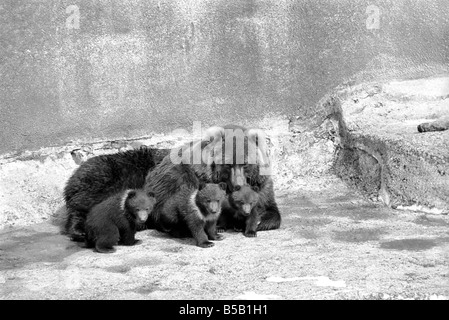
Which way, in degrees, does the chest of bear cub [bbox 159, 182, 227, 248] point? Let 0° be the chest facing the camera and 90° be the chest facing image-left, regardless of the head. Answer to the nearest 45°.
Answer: approximately 315°

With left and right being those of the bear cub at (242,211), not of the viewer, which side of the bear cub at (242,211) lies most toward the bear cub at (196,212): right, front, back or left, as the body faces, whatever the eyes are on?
right

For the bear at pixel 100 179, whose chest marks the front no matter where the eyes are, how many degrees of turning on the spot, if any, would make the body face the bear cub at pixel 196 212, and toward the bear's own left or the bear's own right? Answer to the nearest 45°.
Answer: approximately 45° to the bear's own right

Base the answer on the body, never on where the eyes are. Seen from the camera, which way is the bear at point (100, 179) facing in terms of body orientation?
to the viewer's right

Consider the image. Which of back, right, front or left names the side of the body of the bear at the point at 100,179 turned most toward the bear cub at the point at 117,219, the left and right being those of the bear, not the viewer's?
right

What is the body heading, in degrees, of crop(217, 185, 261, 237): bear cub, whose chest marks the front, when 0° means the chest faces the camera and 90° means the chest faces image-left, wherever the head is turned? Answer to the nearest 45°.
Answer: approximately 315°

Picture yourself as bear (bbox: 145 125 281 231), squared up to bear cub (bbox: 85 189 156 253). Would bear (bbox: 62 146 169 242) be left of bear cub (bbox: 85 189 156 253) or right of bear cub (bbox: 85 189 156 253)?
right

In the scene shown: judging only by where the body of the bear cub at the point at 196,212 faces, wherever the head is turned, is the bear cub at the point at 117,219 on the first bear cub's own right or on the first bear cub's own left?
on the first bear cub's own right

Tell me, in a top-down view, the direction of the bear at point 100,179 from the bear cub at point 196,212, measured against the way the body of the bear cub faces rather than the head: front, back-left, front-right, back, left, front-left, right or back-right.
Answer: back
